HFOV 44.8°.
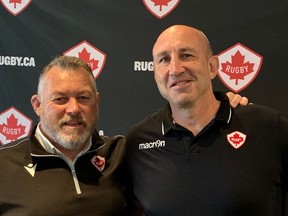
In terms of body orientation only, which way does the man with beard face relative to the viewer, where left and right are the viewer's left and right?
facing the viewer and to the right of the viewer
